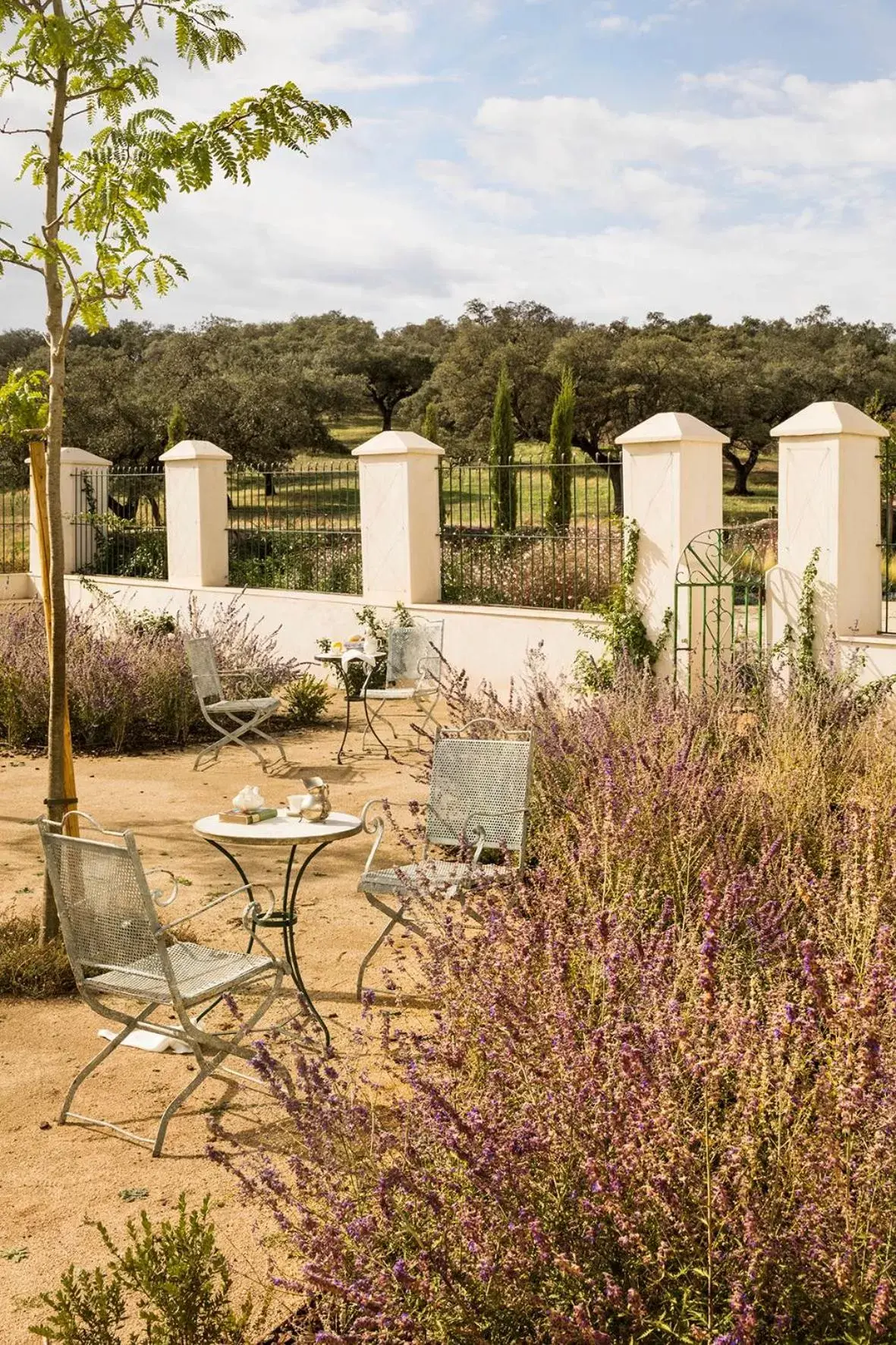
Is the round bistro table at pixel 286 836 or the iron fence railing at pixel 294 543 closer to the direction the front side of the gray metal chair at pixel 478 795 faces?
the round bistro table

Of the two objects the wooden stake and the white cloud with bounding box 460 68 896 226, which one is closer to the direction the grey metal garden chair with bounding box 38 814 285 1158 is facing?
the white cloud

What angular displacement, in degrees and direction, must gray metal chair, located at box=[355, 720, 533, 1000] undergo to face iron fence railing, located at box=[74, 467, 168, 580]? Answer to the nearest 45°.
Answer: approximately 135° to its right

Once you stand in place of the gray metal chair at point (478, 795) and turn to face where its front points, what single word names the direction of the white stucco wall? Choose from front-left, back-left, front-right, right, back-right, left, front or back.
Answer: back-right

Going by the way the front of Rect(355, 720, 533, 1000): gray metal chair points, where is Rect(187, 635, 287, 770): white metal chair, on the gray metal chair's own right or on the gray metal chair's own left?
on the gray metal chair's own right

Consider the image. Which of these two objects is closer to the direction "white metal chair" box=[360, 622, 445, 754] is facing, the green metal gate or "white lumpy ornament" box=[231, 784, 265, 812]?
the white lumpy ornament

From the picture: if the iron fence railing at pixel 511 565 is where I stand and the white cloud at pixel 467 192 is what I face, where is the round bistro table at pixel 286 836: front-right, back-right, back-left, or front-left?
back-left

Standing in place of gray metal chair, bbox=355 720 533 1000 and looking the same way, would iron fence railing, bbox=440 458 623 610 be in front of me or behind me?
behind

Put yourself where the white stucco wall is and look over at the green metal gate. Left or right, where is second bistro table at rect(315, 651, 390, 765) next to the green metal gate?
right

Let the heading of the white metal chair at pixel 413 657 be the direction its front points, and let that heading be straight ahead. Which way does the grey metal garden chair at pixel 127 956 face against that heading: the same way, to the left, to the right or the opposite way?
the opposite way

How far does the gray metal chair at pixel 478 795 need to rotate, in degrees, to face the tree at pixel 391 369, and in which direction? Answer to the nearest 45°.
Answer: approximately 135° to its right

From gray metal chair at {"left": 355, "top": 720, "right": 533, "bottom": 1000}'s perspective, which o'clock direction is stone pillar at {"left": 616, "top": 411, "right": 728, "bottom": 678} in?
The stone pillar is roughly at 5 o'clock from the gray metal chair.

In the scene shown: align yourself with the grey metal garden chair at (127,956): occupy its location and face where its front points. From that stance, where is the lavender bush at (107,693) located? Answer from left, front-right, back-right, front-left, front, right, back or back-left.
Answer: front-left
